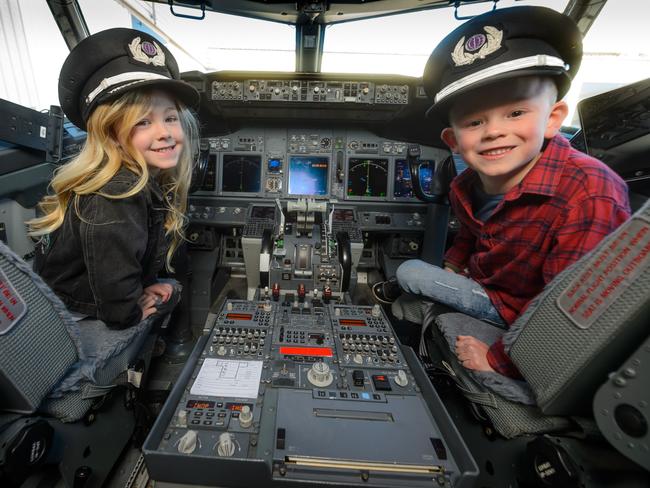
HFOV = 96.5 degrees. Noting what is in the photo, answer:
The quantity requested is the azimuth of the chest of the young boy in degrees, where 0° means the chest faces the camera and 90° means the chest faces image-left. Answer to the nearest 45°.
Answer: approximately 45°

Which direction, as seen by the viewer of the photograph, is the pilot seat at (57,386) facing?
facing away from the viewer and to the right of the viewer

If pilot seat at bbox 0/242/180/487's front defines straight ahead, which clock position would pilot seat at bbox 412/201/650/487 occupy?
pilot seat at bbox 412/201/650/487 is roughly at 3 o'clock from pilot seat at bbox 0/242/180/487.

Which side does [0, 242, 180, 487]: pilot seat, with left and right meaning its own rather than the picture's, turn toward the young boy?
right

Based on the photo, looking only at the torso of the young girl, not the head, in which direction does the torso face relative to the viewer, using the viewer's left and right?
facing to the right of the viewer
